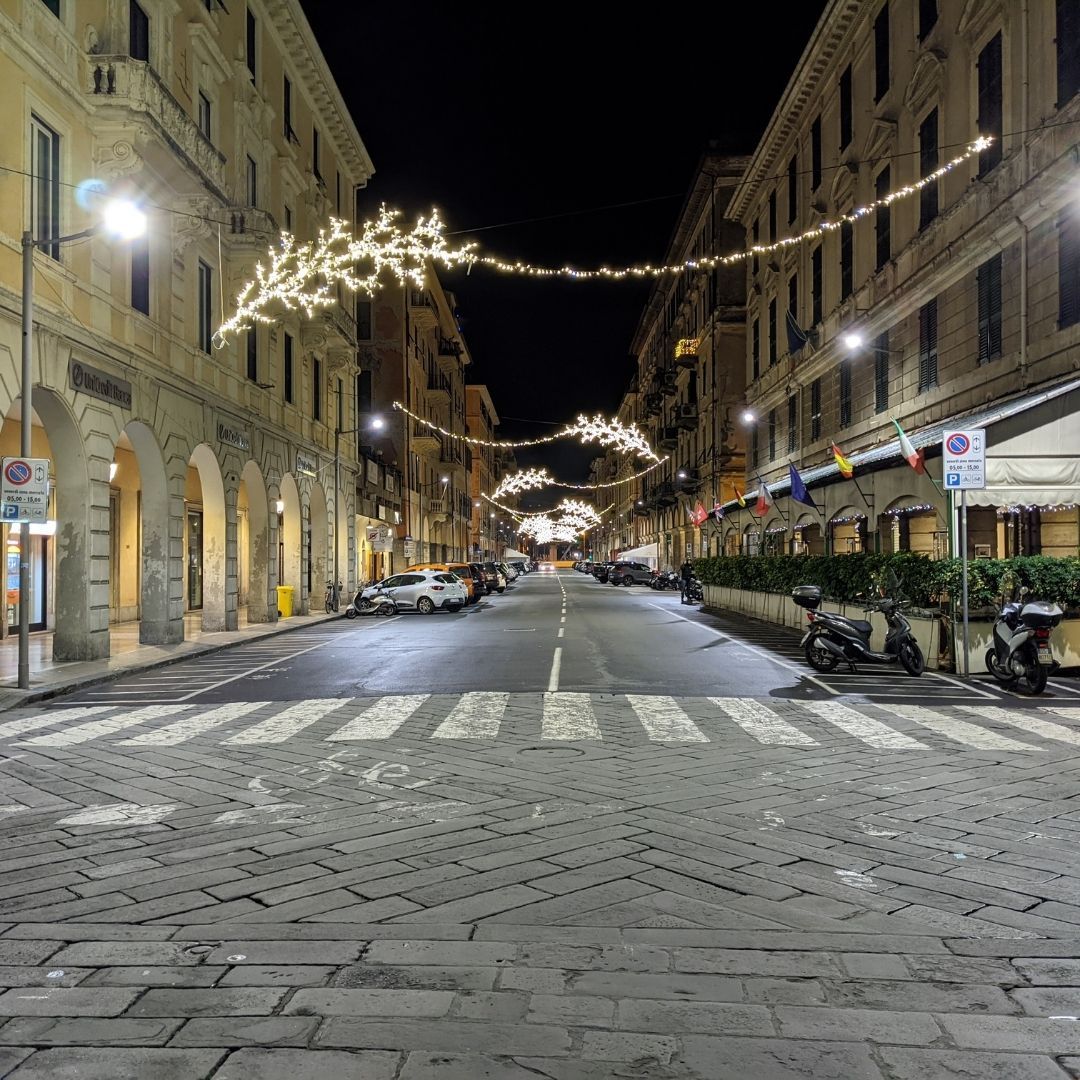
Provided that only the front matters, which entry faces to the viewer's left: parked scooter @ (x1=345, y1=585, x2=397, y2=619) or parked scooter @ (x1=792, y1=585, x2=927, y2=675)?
parked scooter @ (x1=345, y1=585, x2=397, y2=619)

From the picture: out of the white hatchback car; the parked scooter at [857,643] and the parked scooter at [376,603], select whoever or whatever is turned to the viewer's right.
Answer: the parked scooter at [857,643]

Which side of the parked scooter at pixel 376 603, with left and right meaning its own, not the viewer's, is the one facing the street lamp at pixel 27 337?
left

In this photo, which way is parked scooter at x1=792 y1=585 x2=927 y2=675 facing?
to the viewer's right

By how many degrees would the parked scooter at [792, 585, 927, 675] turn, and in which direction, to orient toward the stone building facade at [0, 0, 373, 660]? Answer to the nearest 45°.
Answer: approximately 180°

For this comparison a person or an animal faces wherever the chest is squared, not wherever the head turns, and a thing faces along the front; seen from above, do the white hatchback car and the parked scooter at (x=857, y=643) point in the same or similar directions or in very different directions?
very different directions

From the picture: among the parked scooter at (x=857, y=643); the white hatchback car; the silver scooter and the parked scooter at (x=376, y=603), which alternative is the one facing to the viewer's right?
the parked scooter at (x=857, y=643)

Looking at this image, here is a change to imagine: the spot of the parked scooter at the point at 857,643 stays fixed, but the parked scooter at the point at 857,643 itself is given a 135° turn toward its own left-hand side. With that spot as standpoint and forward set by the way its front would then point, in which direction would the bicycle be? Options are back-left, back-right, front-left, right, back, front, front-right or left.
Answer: front

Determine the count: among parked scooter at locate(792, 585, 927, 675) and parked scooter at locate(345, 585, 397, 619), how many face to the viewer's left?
1

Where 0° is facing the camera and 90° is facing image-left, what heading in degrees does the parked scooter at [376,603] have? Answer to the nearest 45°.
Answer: approximately 90°

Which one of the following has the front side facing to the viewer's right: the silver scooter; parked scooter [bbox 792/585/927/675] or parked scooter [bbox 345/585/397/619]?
parked scooter [bbox 792/585/927/675]
